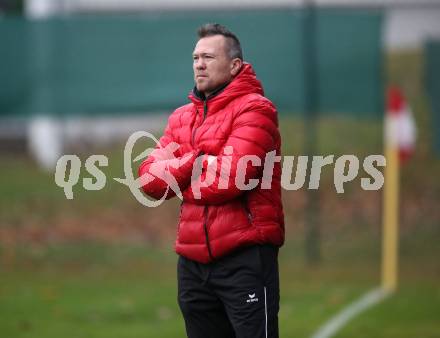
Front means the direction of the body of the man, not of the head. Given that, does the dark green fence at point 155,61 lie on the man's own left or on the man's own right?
on the man's own right

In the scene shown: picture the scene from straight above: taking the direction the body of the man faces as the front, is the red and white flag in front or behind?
behind

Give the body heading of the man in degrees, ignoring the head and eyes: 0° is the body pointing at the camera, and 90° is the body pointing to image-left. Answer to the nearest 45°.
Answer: approximately 45°

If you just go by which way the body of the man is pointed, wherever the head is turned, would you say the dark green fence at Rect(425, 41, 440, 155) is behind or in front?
behind
